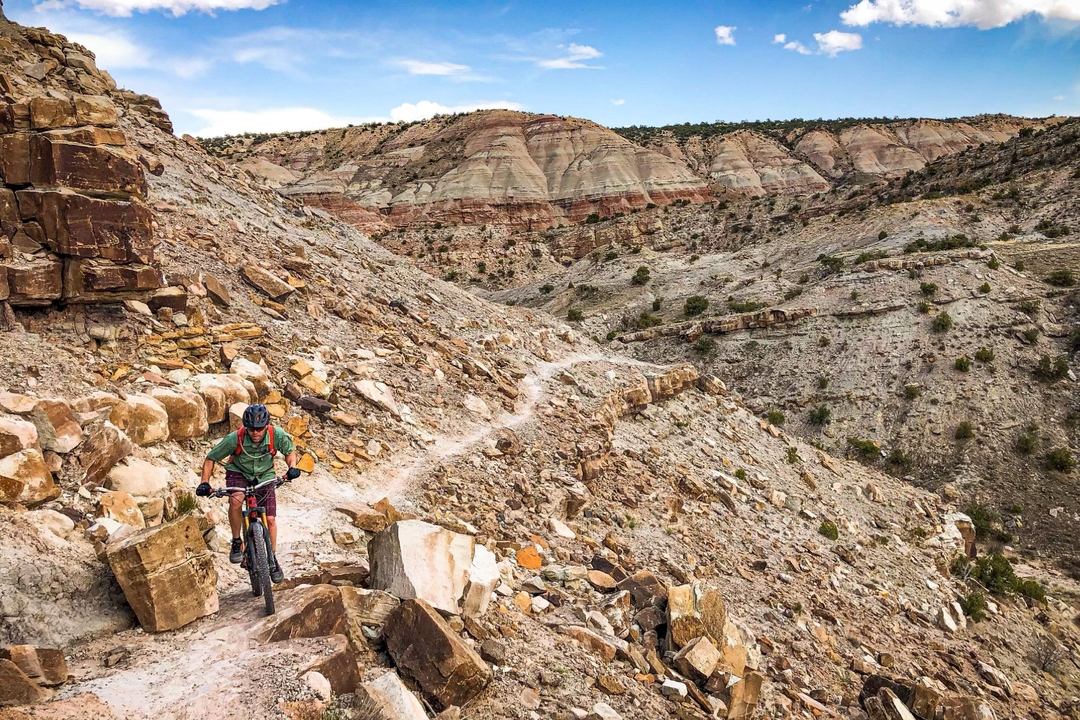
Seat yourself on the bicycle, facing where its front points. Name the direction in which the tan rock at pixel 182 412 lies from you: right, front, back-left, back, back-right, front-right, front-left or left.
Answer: back

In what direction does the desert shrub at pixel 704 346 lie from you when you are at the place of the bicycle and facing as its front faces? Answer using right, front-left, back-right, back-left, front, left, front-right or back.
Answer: back-left

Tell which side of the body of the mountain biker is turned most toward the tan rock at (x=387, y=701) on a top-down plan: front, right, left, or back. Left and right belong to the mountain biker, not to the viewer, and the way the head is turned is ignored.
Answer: front

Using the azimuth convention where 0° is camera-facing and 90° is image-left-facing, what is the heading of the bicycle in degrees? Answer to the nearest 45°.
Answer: approximately 0°

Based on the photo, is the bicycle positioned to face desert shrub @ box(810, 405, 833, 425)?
no

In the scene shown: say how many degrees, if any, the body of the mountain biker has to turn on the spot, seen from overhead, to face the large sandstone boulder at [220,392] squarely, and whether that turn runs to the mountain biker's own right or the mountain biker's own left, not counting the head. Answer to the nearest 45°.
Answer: approximately 180°

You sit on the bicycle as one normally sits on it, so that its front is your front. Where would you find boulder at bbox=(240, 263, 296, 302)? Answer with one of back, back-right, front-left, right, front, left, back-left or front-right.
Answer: back

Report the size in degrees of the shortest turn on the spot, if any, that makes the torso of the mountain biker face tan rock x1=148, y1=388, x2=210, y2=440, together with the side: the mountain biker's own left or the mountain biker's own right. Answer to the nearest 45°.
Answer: approximately 180°

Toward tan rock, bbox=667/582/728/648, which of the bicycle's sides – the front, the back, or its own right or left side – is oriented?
left

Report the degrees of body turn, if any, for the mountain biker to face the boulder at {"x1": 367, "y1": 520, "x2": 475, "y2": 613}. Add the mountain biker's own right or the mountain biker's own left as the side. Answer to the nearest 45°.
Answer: approximately 90° to the mountain biker's own left

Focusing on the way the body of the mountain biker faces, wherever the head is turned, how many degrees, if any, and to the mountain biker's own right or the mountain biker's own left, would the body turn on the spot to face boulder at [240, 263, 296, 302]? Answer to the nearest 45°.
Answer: approximately 180°

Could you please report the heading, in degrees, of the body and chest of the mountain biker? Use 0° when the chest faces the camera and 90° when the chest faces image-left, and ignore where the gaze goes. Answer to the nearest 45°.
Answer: approximately 0°

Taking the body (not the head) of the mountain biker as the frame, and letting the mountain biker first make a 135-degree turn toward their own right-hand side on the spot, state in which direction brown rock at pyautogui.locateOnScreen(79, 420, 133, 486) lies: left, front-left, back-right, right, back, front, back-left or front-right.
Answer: front

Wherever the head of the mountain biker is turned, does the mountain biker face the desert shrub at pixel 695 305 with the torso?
no

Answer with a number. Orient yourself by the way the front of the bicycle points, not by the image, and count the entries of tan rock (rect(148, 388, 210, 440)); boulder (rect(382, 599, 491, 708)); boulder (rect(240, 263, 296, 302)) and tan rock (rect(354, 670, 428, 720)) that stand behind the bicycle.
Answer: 2
